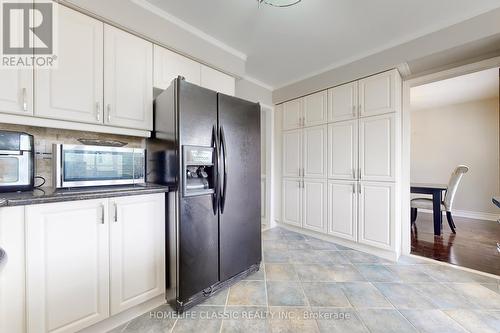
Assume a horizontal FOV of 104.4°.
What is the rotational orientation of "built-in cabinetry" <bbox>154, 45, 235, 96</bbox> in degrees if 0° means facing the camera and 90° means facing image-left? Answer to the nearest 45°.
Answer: approximately 315°

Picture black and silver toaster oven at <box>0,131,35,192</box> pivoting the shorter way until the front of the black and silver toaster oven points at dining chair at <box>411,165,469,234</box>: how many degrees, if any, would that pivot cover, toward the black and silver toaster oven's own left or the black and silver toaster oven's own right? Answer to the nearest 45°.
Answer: approximately 45° to the black and silver toaster oven's own left

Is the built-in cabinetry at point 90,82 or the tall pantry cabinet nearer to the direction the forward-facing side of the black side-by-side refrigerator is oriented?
the tall pantry cabinet

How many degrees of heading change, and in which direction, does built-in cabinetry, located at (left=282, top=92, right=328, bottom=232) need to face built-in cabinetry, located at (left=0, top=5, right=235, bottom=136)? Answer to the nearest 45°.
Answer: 0° — it already faces it

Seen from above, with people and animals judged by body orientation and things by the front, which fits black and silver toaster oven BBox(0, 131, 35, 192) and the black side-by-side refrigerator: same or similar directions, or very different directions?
same or similar directions

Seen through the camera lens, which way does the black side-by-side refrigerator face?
facing the viewer and to the right of the viewer

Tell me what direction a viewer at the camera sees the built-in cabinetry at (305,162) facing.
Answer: facing the viewer and to the left of the viewer

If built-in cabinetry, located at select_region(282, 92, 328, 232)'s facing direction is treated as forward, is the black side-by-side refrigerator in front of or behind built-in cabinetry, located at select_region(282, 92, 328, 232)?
in front

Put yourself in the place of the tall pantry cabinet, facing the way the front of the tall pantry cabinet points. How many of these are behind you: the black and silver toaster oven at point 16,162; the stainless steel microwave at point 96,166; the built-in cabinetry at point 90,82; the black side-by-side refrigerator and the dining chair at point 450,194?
1

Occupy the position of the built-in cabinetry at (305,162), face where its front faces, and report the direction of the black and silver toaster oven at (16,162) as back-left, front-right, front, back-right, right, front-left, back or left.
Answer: front

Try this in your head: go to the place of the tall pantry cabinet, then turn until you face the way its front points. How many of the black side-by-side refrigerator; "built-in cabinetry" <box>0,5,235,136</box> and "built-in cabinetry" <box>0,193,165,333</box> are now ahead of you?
3

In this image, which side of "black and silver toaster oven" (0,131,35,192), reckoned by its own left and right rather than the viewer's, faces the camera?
front

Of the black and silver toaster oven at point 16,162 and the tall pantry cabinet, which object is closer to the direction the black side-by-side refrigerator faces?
the tall pantry cabinet
